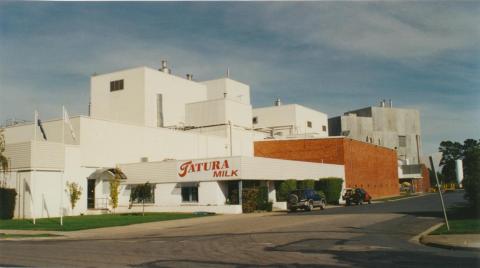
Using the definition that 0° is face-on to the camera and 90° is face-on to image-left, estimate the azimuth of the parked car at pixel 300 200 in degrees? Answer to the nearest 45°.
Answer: approximately 225°

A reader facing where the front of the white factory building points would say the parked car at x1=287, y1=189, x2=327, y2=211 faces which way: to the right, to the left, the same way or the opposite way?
the opposite way

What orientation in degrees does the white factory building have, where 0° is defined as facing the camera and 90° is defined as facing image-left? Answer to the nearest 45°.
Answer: approximately 45°

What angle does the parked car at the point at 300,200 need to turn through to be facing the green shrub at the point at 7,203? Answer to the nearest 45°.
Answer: approximately 135° to its left

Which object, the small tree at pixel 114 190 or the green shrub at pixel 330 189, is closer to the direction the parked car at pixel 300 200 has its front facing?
the green shrub
